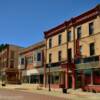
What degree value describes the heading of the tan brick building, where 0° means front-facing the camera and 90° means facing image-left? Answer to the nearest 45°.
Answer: approximately 45°
